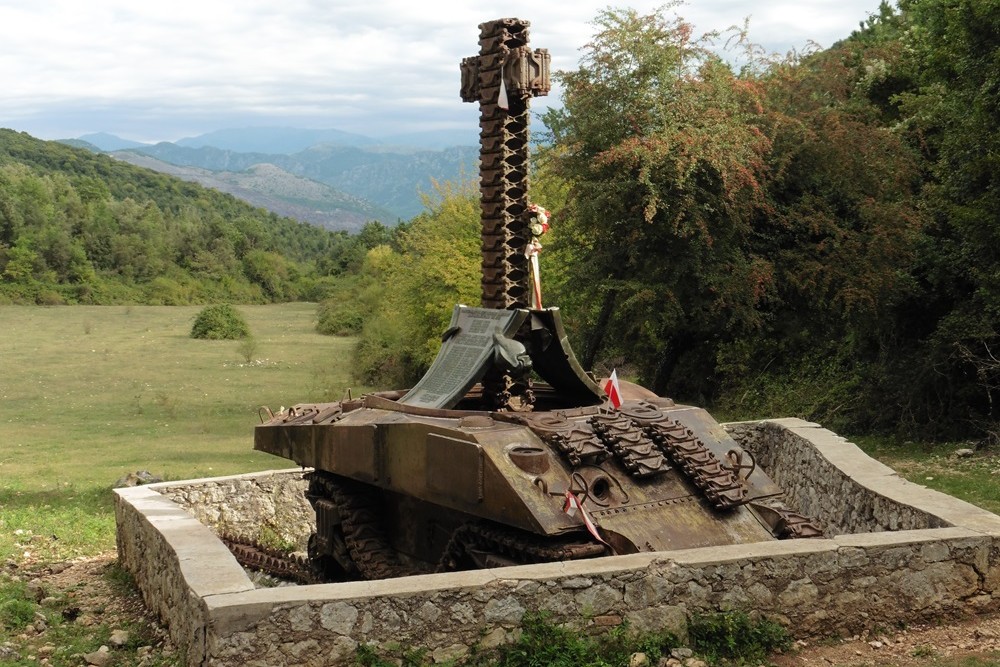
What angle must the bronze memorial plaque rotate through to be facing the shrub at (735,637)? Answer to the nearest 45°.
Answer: approximately 90° to its left

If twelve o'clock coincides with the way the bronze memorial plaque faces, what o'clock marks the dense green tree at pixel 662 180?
The dense green tree is roughly at 5 o'clock from the bronze memorial plaque.

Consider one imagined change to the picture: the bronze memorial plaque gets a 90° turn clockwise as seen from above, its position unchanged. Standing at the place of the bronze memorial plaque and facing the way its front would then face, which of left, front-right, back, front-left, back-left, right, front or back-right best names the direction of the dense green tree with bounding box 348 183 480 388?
front-right

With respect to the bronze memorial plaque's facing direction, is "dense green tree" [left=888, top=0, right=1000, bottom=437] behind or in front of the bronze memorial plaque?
behind

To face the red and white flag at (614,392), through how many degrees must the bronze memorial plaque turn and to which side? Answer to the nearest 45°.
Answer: approximately 135° to its left
